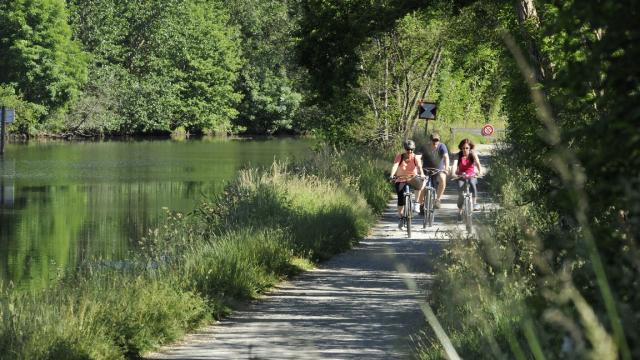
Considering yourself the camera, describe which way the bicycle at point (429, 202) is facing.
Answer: facing the viewer

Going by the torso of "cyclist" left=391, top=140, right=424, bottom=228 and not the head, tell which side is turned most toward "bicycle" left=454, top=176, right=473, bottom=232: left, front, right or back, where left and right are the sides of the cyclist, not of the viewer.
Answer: left

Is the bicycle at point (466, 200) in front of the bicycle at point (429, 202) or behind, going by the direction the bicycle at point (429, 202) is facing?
in front

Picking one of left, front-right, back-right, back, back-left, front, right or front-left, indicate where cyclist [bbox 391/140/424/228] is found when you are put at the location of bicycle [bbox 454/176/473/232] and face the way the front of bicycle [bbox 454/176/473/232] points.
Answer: right
